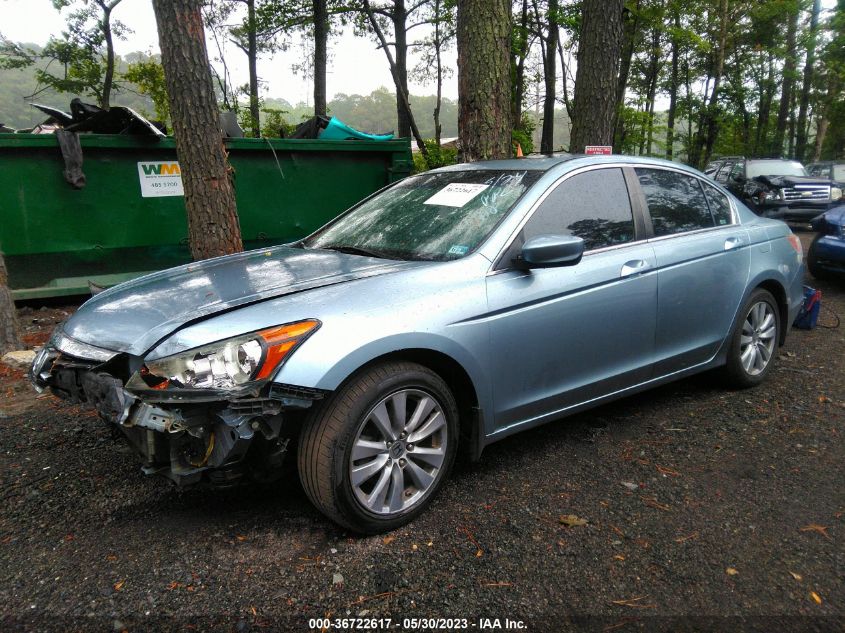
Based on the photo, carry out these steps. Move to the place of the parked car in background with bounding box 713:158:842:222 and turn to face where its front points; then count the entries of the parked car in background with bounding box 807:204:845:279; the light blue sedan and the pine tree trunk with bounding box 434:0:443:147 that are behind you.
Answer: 1

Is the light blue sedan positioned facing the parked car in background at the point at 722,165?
no

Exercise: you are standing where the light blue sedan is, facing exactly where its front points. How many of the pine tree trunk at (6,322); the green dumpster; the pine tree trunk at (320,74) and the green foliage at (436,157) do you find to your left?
0

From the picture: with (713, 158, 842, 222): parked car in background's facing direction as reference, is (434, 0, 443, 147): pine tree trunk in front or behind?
behind

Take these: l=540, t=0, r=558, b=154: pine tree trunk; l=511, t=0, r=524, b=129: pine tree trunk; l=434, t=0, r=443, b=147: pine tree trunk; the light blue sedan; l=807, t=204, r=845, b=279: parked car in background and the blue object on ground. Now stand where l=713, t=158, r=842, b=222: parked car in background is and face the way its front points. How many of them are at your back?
3

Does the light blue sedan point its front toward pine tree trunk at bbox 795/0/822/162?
no

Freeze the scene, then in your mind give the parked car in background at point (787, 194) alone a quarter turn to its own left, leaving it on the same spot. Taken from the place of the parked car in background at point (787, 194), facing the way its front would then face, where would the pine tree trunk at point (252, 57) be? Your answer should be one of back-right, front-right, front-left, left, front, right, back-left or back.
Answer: back-left

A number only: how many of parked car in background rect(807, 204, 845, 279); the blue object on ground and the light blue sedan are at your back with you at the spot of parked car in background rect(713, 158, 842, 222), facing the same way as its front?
0

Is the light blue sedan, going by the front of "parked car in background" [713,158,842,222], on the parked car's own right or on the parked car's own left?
on the parked car's own right

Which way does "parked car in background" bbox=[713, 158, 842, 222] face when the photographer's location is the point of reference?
facing the viewer and to the right of the viewer

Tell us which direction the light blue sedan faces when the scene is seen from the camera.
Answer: facing the viewer and to the left of the viewer

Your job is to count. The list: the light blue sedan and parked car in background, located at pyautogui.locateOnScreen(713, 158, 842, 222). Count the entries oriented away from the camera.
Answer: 0

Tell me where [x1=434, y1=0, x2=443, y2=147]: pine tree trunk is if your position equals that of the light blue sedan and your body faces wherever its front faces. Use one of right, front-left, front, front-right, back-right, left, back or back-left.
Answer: back-right

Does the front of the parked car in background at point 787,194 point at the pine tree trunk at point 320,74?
no

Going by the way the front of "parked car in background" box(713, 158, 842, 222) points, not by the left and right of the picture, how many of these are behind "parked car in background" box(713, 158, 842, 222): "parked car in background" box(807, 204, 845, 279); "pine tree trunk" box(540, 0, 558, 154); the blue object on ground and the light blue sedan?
1

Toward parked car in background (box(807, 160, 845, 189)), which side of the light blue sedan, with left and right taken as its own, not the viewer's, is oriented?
back

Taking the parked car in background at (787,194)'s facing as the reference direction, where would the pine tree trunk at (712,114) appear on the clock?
The pine tree trunk is roughly at 7 o'clock from the parked car in background.

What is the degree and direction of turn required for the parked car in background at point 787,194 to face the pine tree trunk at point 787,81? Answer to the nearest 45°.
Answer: approximately 135° to its left

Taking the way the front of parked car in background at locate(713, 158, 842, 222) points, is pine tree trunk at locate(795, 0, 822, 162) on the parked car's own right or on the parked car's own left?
on the parked car's own left

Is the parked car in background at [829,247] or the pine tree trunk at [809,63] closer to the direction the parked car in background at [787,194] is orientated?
the parked car in background
